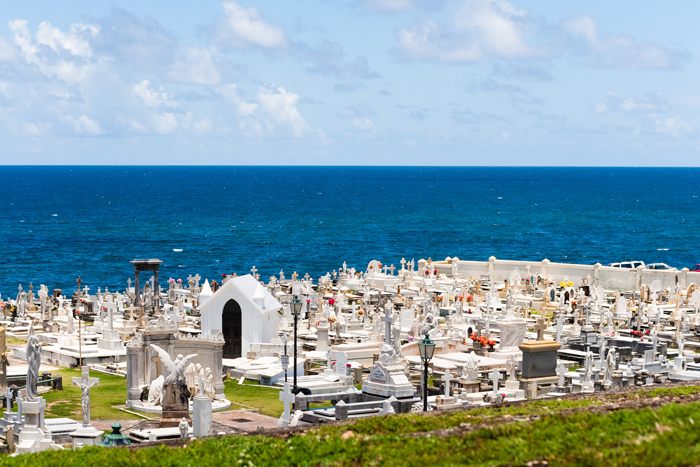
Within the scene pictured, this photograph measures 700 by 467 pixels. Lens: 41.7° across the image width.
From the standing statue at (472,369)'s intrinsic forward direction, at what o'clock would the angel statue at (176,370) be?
The angel statue is roughly at 2 o'clock from the standing statue.

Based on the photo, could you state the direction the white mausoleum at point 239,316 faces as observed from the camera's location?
facing the viewer and to the left of the viewer

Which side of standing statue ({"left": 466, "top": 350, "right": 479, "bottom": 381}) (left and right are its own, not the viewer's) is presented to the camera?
front

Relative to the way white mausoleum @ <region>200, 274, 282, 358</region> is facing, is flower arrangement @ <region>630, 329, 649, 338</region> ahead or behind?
behind

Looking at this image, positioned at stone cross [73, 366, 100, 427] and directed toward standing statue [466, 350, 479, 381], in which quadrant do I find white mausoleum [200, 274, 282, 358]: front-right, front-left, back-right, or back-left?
front-left

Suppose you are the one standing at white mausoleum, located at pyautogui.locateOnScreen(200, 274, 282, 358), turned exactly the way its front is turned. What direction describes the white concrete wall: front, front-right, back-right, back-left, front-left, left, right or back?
back

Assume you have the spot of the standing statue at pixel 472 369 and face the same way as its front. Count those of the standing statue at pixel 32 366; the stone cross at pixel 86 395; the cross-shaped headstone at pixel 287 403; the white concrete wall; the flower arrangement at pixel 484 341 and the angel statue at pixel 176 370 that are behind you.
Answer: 2

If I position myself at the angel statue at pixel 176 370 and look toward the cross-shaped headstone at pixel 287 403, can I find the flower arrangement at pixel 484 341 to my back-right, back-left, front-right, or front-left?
front-left

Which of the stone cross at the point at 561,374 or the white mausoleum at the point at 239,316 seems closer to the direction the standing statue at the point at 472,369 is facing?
the stone cross

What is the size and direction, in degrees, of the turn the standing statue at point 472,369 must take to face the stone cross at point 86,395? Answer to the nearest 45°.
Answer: approximately 45° to its right

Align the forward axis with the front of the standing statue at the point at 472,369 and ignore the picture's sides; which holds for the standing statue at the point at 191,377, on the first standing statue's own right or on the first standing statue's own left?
on the first standing statue's own right

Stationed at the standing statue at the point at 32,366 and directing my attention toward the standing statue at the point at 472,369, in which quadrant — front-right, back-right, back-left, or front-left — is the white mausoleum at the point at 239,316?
front-left

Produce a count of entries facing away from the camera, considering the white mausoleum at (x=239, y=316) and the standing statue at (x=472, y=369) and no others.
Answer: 0

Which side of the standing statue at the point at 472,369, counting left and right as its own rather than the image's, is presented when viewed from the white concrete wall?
back

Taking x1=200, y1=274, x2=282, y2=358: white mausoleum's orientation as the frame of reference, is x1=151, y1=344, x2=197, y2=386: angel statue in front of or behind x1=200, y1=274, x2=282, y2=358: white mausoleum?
in front

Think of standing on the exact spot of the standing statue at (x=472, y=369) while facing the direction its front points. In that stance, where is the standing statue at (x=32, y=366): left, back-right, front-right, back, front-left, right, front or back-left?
front-right

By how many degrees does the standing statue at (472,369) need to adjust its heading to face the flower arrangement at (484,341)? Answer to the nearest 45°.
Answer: approximately 180°
